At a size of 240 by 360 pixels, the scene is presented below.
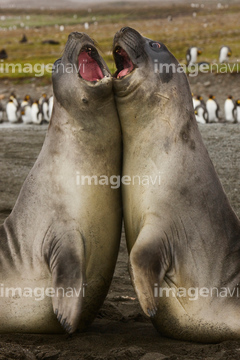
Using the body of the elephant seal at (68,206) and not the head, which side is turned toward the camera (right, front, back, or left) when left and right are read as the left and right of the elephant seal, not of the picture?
right

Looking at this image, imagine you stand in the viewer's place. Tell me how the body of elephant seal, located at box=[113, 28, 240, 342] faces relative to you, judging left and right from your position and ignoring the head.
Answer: facing to the left of the viewer

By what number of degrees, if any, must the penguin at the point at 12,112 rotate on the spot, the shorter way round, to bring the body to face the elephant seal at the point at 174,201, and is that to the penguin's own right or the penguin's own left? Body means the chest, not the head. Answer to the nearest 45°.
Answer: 0° — it already faces it

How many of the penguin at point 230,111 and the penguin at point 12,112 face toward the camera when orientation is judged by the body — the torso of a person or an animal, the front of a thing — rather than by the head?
2

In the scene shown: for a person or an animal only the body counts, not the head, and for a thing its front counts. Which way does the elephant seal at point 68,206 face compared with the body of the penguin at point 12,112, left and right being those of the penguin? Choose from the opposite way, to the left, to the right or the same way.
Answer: to the left

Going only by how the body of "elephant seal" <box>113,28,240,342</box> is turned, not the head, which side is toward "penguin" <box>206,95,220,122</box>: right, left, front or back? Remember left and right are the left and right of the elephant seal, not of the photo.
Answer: right

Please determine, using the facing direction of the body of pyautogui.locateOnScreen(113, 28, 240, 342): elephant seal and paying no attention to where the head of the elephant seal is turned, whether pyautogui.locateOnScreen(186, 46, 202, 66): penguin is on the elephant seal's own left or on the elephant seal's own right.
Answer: on the elephant seal's own right

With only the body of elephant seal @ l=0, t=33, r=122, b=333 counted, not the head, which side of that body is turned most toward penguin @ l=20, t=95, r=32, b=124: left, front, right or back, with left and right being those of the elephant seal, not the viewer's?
left

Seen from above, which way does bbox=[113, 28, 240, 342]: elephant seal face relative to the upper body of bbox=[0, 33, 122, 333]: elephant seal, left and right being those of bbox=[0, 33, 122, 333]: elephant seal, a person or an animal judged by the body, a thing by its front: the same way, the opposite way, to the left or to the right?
the opposite way

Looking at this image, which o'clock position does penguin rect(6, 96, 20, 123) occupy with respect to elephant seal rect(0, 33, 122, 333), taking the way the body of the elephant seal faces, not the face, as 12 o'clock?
The penguin is roughly at 9 o'clock from the elephant seal.

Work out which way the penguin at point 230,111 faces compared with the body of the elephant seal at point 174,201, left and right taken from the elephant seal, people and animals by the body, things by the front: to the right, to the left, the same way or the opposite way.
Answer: to the left

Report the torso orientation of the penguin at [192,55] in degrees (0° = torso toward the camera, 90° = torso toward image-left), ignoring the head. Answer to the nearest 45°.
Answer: approximately 315°
